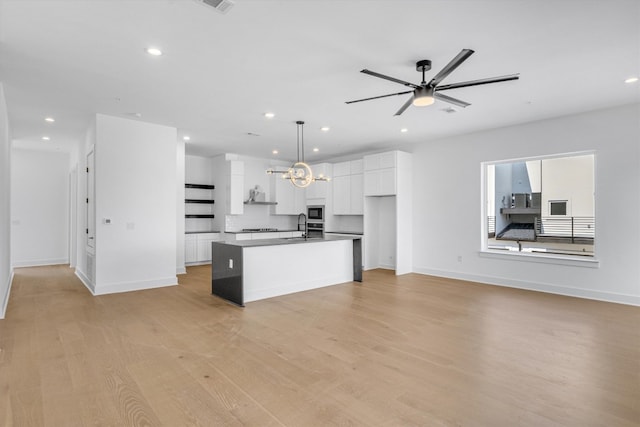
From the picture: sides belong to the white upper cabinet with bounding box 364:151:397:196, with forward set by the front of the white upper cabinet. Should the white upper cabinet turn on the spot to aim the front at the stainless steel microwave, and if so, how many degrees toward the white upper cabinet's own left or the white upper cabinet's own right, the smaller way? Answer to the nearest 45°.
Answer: approximately 90° to the white upper cabinet's own right

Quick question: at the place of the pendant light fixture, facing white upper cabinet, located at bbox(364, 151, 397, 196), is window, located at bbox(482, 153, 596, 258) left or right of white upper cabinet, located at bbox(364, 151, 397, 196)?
right

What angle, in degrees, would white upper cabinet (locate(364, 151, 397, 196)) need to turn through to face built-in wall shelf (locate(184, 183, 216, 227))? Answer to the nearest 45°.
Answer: approximately 45° to its right

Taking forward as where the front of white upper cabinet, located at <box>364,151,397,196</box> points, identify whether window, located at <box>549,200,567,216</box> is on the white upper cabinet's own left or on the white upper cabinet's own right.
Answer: on the white upper cabinet's own left

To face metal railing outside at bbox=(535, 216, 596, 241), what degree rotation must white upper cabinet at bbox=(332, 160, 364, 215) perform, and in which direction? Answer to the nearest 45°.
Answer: approximately 90° to its left

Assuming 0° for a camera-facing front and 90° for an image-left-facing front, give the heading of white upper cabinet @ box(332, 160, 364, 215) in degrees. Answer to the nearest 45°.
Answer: approximately 45°

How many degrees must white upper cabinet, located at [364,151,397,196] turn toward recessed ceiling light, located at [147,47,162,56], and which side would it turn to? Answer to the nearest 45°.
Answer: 0° — it already faces it

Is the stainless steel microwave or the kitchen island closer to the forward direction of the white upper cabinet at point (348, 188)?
the kitchen island

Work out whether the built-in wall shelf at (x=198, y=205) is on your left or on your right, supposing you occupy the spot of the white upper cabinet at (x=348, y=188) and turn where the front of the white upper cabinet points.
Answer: on your right

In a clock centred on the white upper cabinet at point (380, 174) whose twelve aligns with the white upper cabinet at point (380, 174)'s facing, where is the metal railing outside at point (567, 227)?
The metal railing outside is roughly at 8 o'clock from the white upper cabinet.

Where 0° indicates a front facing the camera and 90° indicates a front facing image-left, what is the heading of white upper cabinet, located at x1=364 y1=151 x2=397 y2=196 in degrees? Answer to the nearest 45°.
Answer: approximately 45°
